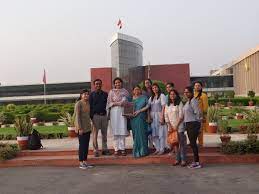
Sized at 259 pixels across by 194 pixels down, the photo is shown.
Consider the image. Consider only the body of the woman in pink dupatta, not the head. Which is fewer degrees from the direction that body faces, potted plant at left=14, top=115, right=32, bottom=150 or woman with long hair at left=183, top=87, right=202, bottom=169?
the woman with long hair

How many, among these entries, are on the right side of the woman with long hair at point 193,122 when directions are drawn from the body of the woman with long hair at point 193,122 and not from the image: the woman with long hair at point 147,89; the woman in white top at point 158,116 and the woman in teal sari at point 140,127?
3

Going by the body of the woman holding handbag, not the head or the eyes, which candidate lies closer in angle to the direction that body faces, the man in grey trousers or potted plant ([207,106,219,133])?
the man in grey trousers

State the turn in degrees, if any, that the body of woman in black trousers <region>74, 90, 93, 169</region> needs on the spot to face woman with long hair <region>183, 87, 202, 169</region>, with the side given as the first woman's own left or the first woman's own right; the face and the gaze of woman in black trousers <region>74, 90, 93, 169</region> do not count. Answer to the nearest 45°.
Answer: approximately 45° to the first woman's own left

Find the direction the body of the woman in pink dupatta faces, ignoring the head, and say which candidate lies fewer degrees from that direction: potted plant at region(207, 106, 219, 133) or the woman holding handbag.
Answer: the woman holding handbag

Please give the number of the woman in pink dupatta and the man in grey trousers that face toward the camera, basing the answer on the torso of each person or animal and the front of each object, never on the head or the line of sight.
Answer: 2

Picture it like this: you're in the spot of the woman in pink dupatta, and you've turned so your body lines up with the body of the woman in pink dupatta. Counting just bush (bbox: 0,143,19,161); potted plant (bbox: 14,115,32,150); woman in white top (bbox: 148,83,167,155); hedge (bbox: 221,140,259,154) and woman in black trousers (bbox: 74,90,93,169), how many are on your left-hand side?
2

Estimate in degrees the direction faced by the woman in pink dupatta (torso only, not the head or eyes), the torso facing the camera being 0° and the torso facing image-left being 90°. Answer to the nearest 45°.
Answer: approximately 0°

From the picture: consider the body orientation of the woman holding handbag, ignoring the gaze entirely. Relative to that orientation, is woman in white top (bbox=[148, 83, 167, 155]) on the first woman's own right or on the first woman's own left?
on the first woman's own right

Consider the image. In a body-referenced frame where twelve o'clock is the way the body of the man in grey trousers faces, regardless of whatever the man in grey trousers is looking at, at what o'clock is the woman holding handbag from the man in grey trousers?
The woman holding handbag is roughly at 10 o'clock from the man in grey trousers.

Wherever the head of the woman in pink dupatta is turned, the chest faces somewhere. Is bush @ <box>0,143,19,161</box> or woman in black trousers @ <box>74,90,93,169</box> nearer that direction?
the woman in black trousers

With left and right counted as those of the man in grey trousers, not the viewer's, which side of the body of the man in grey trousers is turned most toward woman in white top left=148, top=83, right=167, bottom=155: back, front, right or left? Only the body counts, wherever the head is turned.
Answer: left

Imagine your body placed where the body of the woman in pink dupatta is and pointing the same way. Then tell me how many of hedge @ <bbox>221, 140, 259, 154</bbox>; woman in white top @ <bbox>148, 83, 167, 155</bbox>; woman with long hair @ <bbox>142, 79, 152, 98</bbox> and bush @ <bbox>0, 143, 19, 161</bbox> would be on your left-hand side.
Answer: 3
